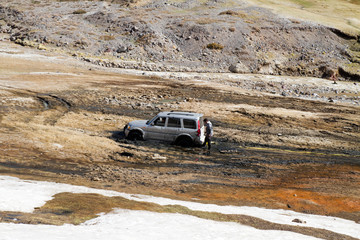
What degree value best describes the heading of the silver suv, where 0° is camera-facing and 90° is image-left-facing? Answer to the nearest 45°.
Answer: approximately 90°
